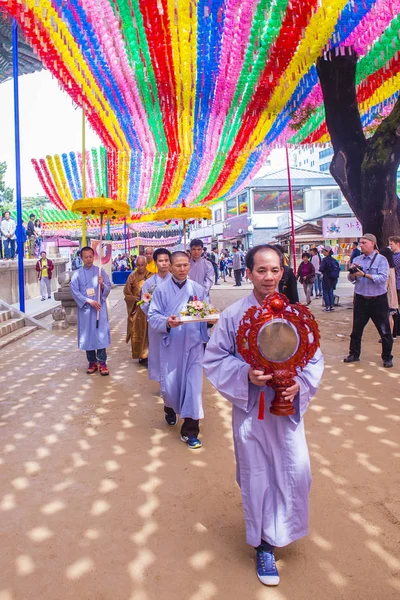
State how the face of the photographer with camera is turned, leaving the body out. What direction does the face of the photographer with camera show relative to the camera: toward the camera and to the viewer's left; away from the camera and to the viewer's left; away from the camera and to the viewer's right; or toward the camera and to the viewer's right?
toward the camera and to the viewer's left

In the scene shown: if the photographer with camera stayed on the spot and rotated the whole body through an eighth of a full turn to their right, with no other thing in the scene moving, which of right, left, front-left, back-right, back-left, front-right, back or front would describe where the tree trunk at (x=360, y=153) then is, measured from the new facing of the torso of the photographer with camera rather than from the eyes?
right

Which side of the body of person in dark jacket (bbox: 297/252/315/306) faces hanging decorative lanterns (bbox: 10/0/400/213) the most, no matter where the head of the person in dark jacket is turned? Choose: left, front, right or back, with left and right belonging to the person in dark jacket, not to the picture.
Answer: front

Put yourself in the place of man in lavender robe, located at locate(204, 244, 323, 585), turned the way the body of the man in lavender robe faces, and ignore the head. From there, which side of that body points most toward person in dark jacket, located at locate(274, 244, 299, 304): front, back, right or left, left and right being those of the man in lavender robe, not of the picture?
back

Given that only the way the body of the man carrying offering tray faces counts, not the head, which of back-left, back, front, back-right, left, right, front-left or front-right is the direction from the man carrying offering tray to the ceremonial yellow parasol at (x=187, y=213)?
back-left

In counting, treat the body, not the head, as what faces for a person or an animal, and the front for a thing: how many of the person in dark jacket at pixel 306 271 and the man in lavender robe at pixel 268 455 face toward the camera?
2

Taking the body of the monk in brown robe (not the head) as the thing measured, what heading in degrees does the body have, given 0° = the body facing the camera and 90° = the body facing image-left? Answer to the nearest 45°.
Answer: approximately 315°
